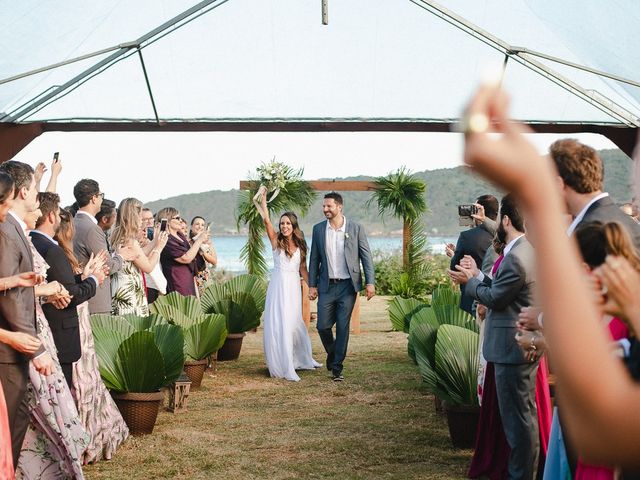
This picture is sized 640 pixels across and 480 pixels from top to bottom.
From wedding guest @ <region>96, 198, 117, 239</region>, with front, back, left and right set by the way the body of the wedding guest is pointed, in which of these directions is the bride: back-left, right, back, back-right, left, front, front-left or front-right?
front-left

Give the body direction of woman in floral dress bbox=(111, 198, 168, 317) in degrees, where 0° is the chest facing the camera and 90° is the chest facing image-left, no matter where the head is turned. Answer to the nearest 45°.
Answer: approximately 225°

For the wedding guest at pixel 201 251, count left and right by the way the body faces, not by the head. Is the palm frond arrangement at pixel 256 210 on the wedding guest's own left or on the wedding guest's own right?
on the wedding guest's own left

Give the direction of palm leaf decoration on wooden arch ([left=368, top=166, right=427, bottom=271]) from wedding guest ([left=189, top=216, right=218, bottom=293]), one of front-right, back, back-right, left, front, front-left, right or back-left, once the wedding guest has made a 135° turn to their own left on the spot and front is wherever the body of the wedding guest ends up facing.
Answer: front-right

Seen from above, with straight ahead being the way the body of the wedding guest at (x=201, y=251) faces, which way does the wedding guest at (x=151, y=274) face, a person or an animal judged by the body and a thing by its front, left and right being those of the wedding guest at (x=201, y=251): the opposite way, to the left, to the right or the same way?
the same way

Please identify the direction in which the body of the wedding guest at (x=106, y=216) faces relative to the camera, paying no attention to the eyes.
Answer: to the viewer's right

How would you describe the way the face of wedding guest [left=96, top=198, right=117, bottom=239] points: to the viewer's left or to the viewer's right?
to the viewer's right

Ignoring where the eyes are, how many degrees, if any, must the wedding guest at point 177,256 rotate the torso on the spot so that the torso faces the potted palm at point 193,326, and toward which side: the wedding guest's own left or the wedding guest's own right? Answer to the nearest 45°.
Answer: approximately 90° to the wedding guest's own right

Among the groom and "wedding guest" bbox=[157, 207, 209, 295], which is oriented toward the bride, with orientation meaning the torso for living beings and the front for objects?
the wedding guest

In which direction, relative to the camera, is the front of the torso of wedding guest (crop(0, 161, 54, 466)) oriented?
to the viewer's right

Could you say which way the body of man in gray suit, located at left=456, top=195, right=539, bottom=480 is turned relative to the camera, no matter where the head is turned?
to the viewer's left

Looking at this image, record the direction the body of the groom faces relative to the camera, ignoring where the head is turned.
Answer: toward the camera

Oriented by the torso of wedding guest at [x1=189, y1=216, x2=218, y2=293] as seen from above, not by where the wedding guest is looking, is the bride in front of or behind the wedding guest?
in front
